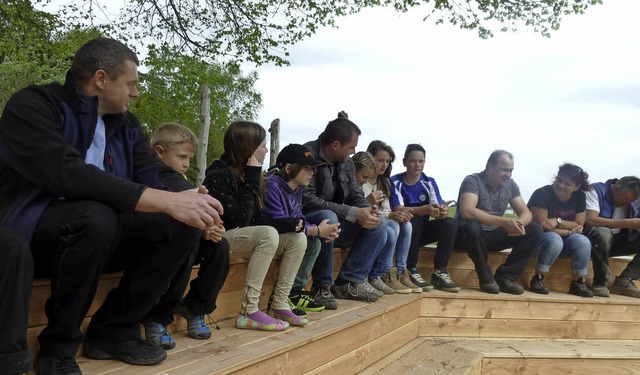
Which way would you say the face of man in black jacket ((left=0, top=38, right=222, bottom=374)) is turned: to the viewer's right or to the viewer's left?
to the viewer's right

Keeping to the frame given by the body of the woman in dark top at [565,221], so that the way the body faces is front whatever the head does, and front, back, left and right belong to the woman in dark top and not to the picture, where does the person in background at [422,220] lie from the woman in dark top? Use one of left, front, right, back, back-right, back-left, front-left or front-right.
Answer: front-right

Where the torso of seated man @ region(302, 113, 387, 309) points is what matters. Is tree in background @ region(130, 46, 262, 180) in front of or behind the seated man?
behind

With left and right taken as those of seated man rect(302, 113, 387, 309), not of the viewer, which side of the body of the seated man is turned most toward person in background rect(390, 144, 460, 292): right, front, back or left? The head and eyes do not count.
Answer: left

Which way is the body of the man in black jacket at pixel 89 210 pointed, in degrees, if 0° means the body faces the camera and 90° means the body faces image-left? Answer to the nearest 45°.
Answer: approximately 315°

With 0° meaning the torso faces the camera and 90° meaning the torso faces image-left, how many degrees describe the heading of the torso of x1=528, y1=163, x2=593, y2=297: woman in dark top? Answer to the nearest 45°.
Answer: approximately 0°

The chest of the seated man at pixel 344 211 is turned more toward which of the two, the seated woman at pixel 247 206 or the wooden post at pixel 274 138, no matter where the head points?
the seated woman

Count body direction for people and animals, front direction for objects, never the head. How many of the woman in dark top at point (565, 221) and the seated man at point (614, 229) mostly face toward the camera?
2

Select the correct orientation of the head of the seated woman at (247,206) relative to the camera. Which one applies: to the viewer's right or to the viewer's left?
to the viewer's right

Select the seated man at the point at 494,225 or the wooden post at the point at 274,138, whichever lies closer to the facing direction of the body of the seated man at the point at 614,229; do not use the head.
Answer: the seated man

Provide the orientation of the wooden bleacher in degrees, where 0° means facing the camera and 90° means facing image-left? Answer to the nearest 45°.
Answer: approximately 315°
